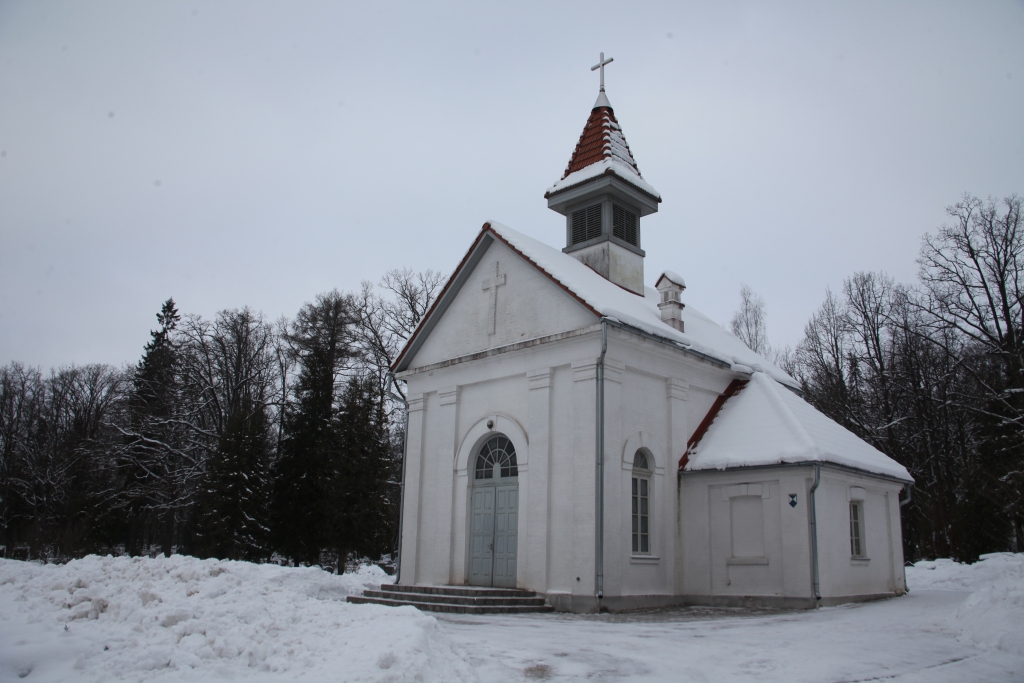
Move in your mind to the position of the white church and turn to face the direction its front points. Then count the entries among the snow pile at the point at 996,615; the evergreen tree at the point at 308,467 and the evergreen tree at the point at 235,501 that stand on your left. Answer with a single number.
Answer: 1

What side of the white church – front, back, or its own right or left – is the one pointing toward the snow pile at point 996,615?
left

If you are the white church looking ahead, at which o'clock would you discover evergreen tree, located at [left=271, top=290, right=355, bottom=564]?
The evergreen tree is roughly at 3 o'clock from the white church.

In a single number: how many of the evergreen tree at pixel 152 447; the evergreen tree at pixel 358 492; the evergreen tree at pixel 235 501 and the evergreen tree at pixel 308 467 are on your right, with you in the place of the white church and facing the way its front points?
4

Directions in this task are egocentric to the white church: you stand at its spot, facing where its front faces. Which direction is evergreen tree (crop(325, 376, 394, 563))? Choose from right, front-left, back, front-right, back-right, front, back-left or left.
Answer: right

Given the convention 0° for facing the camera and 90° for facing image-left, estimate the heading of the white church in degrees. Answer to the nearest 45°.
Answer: approximately 45°

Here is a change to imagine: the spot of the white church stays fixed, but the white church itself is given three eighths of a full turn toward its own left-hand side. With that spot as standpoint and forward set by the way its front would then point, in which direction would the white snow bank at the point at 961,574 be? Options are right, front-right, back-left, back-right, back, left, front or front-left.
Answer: front-left

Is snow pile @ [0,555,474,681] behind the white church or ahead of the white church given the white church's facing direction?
ahead

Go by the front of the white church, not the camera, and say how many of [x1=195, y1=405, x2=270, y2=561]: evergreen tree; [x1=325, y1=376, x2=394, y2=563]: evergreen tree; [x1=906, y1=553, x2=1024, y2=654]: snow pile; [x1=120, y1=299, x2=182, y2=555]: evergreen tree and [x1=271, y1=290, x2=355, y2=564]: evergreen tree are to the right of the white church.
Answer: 4

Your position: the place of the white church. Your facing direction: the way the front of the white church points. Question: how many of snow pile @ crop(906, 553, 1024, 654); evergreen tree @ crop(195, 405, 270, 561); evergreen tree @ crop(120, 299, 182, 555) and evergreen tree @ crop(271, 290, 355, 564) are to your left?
1

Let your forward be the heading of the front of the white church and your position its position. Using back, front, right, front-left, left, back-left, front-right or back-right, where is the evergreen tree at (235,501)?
right

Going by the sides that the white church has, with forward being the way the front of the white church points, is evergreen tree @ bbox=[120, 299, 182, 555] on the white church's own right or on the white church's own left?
on the white church's own right
